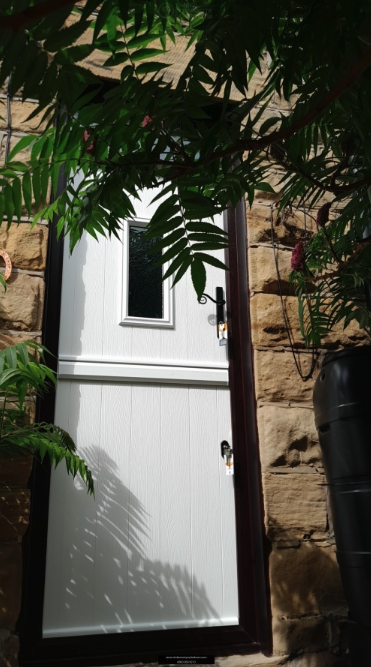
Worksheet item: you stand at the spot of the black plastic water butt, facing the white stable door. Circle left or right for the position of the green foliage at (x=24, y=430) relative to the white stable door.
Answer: left

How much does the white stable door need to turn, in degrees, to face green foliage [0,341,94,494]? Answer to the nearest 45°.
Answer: approximately 45° to its right

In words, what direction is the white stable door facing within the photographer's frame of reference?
facing the viewer

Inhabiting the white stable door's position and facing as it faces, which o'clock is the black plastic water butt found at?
The black plastic water butt is roughly at 10 o'clock from the white stable door.
